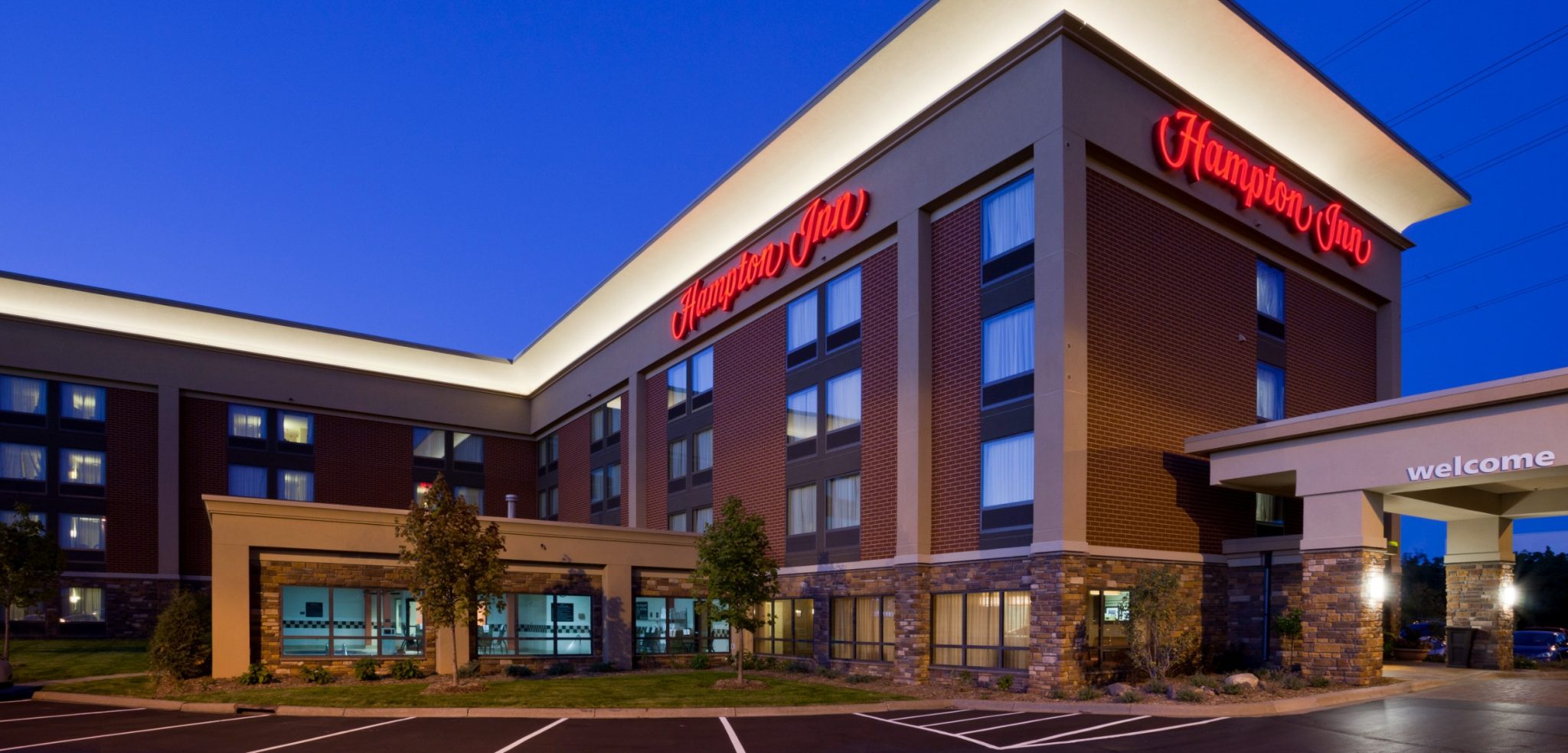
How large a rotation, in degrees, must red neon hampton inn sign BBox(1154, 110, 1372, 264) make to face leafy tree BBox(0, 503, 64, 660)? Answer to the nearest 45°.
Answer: approximately 135° to its right

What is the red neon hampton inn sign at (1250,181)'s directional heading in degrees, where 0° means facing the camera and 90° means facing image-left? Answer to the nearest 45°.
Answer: approximately 315°

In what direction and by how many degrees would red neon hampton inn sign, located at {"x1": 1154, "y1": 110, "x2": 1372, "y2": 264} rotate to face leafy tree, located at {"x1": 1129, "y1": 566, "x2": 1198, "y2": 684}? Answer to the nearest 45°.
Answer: approximately 45° to its right

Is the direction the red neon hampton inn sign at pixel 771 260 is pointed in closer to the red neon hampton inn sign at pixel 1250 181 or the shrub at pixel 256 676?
the shrub

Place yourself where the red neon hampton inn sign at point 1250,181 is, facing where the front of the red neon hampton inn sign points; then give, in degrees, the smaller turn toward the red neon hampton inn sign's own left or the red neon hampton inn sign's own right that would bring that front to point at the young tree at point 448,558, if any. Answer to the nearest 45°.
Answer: approximately 90° to the red neon hampton inn sign's own right

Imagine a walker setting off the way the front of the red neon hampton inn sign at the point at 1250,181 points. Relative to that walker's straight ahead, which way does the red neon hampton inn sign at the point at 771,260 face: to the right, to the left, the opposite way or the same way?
to the right

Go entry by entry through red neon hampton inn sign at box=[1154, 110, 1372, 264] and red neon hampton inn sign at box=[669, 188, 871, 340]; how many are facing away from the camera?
0

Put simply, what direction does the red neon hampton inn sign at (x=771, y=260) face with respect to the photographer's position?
facing the viewer and to the left of the viewer
